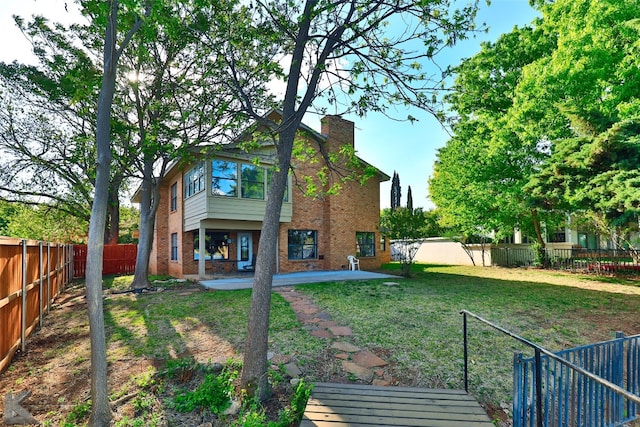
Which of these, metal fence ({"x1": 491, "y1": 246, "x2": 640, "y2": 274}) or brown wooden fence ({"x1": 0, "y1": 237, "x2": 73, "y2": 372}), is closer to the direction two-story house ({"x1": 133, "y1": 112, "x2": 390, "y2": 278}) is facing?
the metal fence

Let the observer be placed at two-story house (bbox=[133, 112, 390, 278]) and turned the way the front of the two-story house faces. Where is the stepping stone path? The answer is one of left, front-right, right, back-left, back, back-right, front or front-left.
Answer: back

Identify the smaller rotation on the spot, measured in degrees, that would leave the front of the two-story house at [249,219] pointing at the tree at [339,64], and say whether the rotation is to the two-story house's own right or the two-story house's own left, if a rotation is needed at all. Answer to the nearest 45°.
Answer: approximately 180°

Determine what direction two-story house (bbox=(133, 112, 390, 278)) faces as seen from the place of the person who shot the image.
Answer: facing away from the viewer

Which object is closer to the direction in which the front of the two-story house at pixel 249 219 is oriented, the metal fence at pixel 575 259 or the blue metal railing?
the blue metal railing
